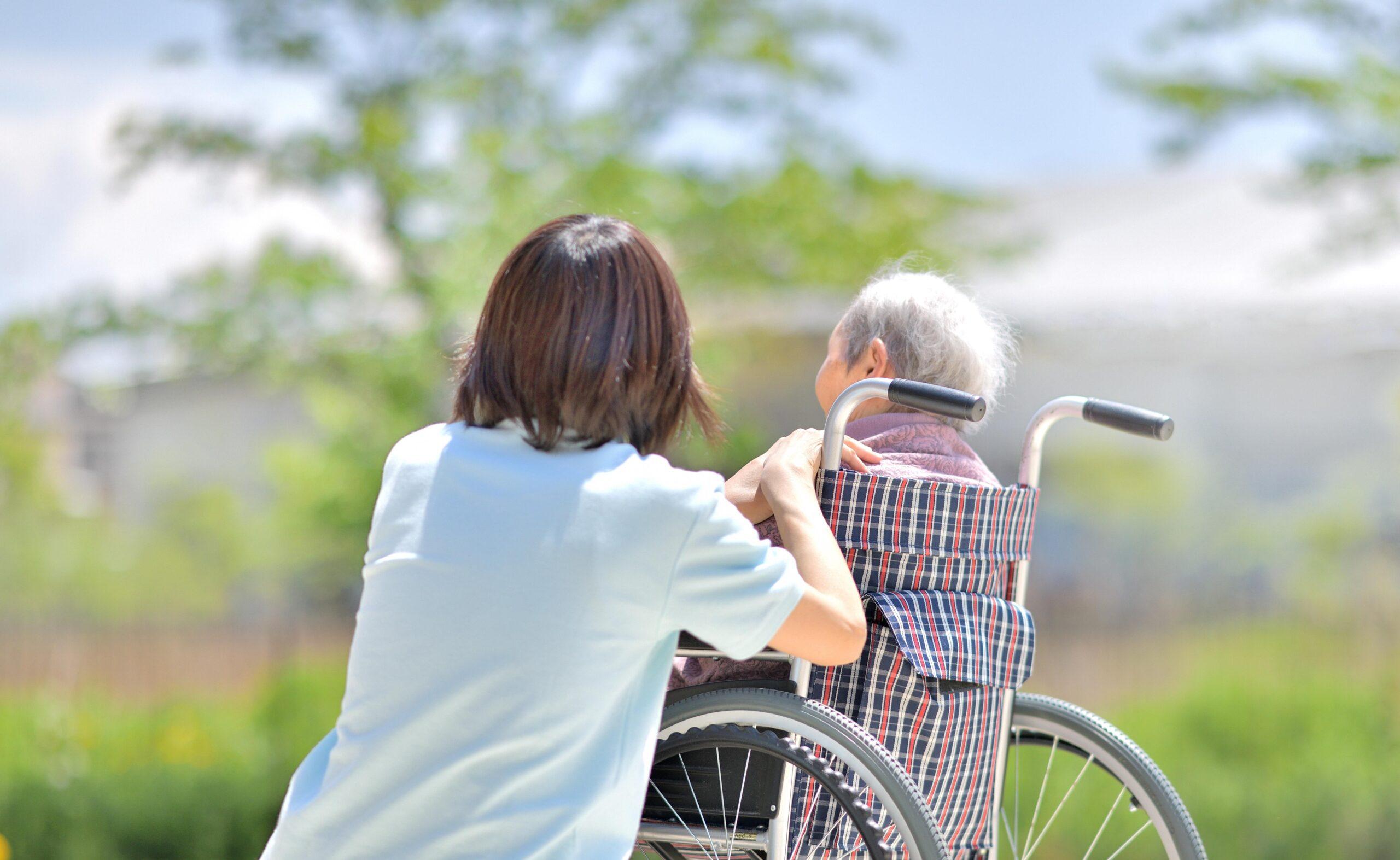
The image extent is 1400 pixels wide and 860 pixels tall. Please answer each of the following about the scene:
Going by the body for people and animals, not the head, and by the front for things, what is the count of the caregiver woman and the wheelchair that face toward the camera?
0

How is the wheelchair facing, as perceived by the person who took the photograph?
facing away from the viewer and to the left of the viewer

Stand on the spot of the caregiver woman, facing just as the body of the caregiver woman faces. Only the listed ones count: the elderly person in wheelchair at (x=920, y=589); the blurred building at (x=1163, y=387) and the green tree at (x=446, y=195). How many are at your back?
0

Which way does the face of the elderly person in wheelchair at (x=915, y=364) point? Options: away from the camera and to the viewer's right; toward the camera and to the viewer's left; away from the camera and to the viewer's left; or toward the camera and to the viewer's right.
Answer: away from the camera and to the viewer's left

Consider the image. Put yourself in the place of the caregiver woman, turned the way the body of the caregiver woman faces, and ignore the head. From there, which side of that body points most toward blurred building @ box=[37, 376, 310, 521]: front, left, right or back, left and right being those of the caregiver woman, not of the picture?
front

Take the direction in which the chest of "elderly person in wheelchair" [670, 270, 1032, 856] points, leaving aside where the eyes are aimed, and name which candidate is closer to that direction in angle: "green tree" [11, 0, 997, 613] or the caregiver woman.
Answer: the green tree

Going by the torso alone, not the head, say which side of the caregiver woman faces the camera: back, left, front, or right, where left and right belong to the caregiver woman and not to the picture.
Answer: back

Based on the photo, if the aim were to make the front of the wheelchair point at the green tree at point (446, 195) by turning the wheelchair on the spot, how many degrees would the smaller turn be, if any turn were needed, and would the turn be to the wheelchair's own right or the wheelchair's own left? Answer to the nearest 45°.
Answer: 0° — it already faces it

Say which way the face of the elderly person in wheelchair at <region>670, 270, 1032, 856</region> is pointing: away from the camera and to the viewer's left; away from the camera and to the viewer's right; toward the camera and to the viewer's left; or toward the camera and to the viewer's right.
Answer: away from the camera and to the viewer's left

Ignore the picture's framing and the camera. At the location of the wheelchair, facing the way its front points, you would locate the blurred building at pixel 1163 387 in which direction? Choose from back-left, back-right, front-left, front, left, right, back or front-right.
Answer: front-right

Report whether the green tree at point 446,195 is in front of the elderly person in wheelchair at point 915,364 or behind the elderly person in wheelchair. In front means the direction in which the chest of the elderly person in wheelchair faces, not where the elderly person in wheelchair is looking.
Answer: in front

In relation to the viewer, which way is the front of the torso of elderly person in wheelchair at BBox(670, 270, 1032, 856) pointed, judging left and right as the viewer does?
facing away from the viewer and to the left of the viewer

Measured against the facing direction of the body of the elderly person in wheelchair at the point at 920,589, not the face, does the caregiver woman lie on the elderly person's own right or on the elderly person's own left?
on the elderly person's own left

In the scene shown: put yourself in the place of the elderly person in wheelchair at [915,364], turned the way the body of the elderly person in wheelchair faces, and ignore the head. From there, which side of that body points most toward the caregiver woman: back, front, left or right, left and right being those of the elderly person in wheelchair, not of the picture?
left
